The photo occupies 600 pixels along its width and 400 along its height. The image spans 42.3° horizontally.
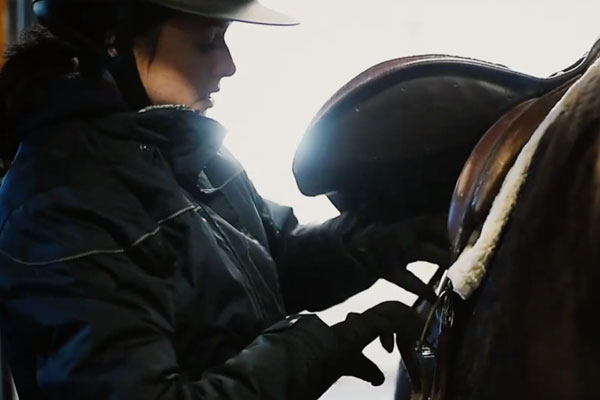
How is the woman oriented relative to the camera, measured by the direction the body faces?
to the viewer's right

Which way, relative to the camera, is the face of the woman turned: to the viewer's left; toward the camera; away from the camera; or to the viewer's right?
to the viewer's right
